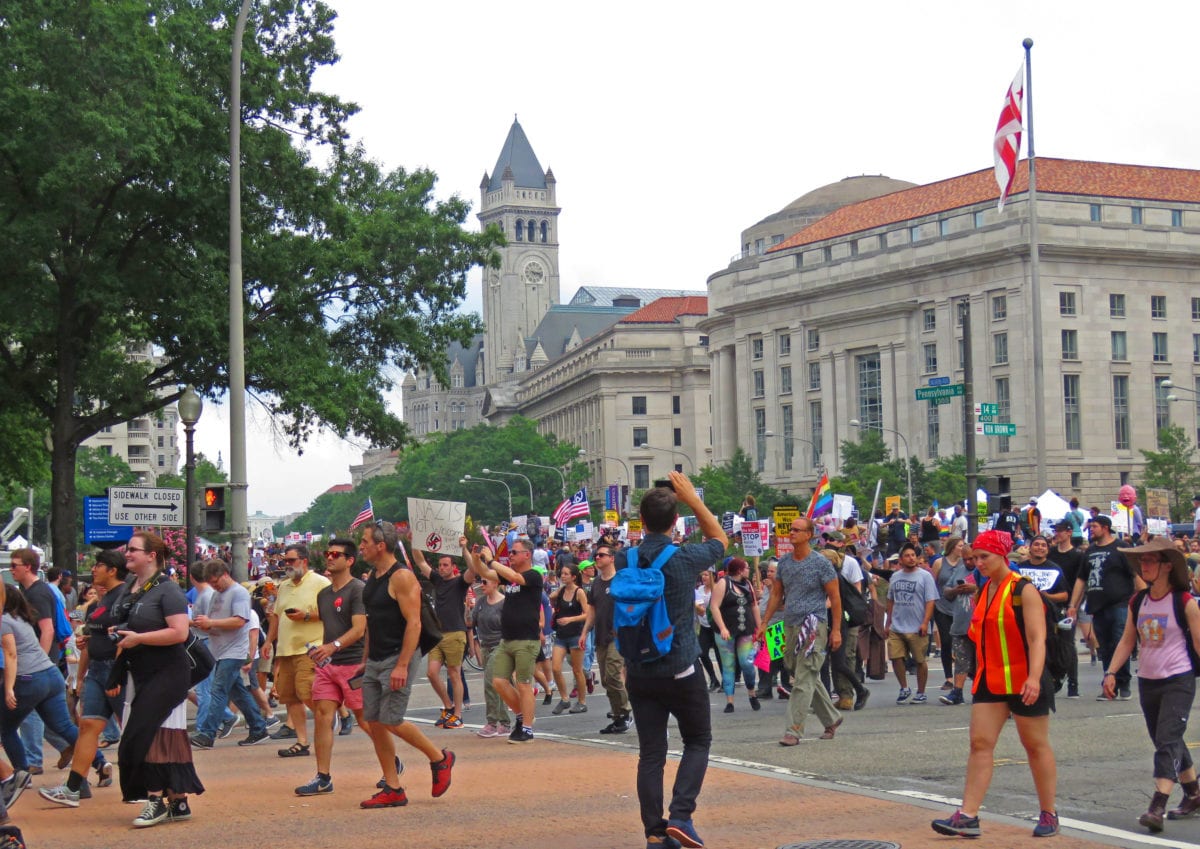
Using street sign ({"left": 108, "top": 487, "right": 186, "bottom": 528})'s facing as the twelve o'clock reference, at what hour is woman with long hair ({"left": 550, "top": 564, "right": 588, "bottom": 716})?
The woman with long hair is roughly at 11 o'clock from the street sign.

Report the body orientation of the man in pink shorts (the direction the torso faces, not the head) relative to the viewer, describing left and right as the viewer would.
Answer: facing the viewer and to the left of the viewer

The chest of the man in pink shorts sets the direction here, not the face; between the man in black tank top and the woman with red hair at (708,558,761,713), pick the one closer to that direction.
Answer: the man in black tank top

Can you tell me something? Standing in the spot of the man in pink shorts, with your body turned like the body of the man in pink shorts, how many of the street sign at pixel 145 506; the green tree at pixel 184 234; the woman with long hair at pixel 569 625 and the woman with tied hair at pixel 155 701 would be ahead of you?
1

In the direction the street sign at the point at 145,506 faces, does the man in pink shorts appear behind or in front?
in front

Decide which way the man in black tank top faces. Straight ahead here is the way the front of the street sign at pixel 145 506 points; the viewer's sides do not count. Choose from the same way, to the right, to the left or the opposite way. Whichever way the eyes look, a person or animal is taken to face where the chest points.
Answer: to the right

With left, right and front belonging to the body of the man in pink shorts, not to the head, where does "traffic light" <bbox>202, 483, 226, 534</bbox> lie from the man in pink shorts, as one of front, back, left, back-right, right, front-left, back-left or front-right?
back-right

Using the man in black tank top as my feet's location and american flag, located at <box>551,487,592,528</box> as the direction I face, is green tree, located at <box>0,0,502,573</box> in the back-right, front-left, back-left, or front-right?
front-left

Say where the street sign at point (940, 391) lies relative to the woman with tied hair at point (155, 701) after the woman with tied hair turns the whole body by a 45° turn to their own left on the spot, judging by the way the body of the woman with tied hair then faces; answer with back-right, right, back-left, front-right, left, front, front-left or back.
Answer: back-left

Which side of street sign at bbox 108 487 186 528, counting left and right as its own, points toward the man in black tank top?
front

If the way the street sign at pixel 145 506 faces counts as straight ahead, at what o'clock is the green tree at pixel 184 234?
The green tree is roughly at 6 o'clock from the street sign.

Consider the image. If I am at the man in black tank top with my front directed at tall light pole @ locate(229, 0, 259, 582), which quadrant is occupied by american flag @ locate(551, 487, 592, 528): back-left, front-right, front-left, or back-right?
front-right

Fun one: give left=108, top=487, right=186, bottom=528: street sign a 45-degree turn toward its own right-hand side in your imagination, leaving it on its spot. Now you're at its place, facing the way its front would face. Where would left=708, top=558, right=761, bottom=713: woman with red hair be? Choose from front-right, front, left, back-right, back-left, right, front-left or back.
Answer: left

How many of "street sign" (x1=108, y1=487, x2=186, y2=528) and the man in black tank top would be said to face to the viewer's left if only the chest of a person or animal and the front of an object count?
1

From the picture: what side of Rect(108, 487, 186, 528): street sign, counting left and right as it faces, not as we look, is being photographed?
front
